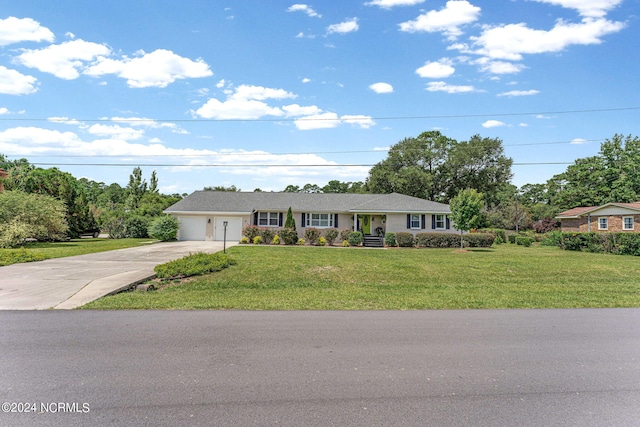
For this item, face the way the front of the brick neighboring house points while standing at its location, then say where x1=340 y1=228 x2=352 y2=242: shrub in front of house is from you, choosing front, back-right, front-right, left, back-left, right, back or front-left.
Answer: front-right

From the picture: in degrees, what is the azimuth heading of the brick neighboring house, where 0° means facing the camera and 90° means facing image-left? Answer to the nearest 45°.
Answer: approximately 0°

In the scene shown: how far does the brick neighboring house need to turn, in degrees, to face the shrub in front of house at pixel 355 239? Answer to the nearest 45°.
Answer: approximately 45° to its right

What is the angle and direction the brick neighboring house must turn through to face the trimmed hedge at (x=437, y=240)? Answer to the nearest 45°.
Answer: approximately 45° to its right

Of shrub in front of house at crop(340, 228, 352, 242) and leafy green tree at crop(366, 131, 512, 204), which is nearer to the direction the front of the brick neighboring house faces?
the shrub in front of house

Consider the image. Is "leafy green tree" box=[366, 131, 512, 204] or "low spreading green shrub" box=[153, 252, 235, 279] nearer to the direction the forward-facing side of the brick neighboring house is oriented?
the low spreading green shrub

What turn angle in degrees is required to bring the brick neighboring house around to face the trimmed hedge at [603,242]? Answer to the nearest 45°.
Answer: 0° — it already faces it

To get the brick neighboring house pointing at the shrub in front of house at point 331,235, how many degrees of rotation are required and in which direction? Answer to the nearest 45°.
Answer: approximately 45° to its right
